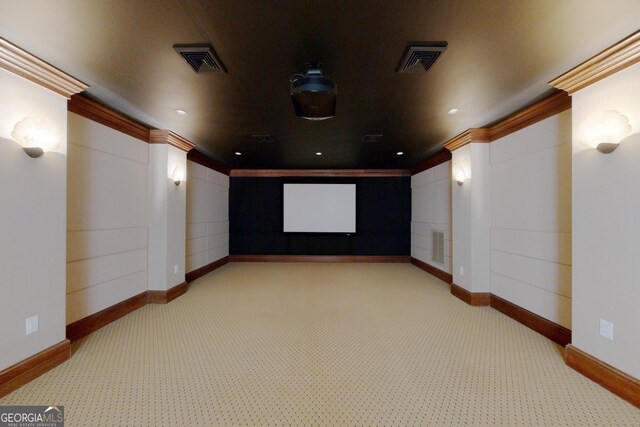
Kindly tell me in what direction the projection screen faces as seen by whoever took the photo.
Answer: facing the viewer

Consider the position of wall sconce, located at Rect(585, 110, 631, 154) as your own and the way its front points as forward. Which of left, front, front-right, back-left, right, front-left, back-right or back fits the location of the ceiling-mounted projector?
front

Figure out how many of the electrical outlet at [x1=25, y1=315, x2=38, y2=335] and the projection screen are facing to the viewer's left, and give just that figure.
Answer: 0

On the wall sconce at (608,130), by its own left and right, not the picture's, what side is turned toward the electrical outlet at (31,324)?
front

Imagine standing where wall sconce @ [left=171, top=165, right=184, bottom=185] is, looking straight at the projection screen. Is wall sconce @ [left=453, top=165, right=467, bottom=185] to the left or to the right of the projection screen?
right

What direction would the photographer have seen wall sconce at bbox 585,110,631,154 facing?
facing the viewer and to the left of the viewer

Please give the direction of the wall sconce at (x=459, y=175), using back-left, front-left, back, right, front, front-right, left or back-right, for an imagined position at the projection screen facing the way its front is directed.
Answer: front-left

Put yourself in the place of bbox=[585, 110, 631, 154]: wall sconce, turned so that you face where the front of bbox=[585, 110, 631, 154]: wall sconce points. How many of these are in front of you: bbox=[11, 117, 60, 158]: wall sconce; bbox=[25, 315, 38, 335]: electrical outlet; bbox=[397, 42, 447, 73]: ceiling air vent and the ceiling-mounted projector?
4

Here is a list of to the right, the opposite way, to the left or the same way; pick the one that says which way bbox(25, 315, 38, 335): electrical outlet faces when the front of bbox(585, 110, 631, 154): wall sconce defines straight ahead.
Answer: the opposite way

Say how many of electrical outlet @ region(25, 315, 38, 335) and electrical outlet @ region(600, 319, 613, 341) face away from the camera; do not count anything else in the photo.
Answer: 0

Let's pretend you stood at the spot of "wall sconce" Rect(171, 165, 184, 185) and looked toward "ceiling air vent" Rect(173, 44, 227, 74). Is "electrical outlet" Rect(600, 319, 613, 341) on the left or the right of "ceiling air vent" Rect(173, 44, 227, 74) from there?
left

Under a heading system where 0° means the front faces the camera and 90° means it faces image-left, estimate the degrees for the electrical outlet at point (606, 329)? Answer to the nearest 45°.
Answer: approximately 45°

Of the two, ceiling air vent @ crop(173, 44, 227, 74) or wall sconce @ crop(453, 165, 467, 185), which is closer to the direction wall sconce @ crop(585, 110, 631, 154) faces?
the ceiling air vent

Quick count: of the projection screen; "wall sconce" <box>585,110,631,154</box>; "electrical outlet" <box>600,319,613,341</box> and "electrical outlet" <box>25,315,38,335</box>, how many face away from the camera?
0

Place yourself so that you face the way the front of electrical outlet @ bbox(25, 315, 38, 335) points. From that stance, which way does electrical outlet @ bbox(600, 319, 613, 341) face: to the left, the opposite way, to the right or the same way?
the opposite way

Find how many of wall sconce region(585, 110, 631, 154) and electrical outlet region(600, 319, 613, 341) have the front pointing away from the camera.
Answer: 0

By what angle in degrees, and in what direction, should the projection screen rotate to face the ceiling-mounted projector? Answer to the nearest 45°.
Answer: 0° — it already faces it

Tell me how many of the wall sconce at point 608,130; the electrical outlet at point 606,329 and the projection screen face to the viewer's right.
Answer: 0

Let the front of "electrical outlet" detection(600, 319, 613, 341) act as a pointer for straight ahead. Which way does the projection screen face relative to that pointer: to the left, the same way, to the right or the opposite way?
to the left
